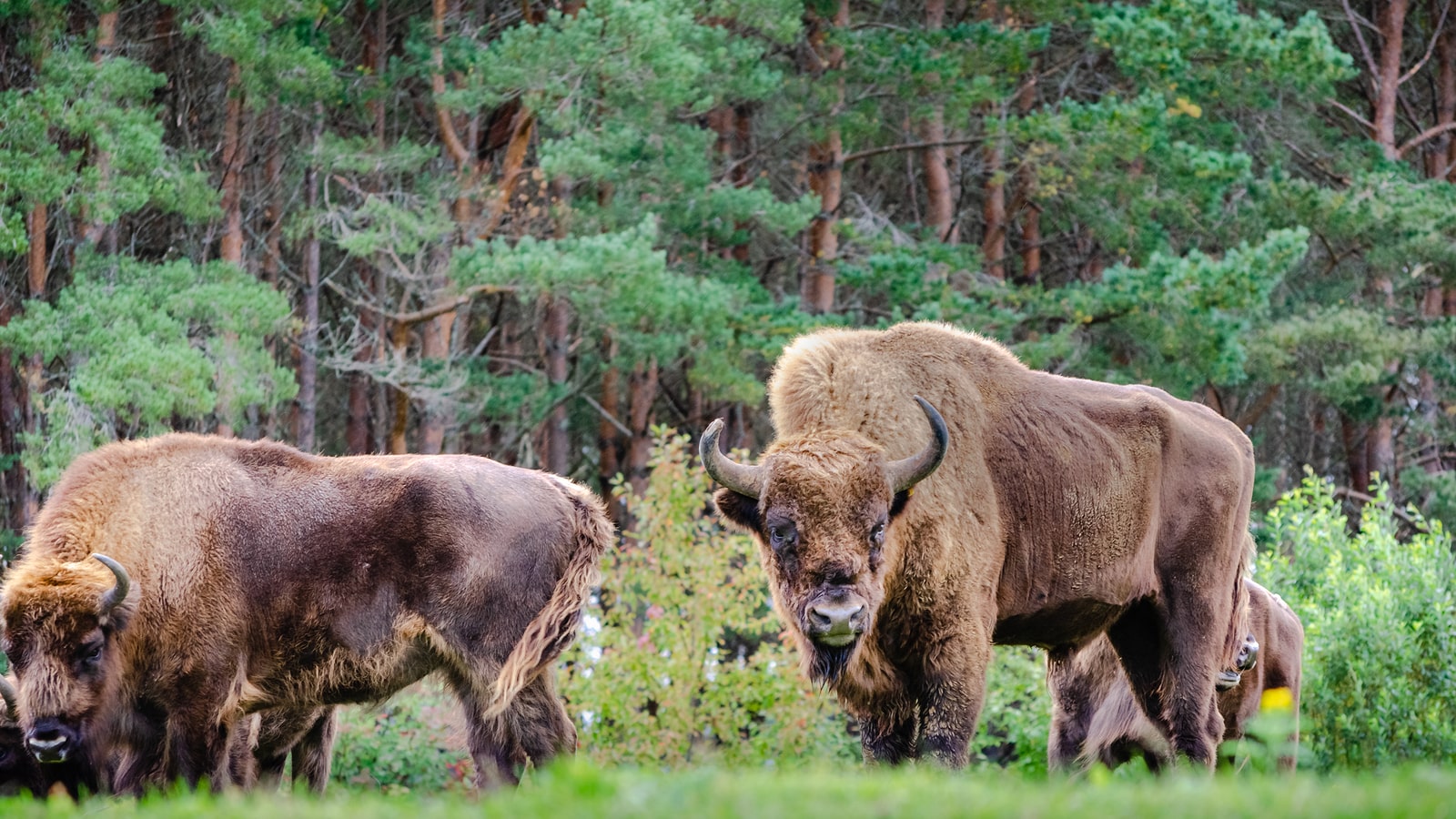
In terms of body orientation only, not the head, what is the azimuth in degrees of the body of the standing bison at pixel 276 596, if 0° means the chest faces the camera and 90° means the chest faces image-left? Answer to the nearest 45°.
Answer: approximately 90°

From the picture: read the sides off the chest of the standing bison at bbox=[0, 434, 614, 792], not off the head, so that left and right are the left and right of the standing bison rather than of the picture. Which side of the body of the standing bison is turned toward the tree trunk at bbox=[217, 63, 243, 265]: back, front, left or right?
right

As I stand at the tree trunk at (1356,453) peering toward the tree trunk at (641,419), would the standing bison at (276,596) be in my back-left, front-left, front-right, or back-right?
front-left

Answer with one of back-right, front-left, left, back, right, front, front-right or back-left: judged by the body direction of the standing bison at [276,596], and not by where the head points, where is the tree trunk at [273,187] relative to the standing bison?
right

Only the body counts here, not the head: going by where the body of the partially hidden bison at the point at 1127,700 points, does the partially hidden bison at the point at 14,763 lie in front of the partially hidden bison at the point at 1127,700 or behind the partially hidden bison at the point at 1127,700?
in front

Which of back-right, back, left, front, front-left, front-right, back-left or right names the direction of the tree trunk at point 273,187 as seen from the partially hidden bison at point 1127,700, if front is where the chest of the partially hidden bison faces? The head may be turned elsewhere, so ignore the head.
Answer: front-right

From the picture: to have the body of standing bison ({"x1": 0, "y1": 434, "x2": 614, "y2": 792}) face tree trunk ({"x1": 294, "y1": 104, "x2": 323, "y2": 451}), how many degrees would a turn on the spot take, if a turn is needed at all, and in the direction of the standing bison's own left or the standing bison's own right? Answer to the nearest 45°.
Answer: approximately 90° to the standing bison's own right

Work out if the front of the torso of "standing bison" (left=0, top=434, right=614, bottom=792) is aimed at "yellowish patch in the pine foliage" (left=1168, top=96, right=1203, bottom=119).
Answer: no

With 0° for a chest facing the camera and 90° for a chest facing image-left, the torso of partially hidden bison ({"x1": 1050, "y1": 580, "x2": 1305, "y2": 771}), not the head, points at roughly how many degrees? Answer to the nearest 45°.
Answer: approximately 90°

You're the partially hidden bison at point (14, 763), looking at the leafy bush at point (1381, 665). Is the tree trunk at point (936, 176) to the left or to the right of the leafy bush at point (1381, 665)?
left

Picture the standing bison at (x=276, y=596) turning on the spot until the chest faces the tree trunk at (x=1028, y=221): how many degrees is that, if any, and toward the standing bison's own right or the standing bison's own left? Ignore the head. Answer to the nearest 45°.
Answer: approximately 135° to the standing bison's own right
